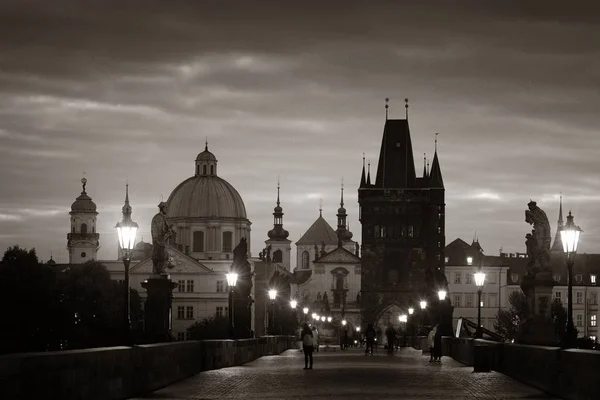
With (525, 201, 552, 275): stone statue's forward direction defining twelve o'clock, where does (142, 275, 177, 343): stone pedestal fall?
The stone pedestal is roughly at 12 o'clock from the stone statue.

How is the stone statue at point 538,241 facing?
to the viewer's left
